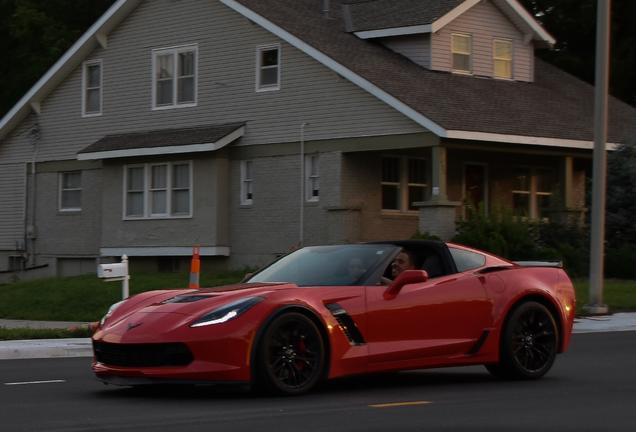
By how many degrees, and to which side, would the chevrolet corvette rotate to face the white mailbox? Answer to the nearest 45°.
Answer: approximately 90° to its right

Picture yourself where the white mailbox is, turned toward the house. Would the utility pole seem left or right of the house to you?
right

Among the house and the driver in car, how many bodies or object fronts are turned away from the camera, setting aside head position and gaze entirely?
0

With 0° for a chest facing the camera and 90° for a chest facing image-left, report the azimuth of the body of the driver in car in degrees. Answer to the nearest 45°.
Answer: approximately 45°

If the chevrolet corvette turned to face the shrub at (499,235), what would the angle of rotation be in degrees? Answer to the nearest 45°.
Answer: approximately 135° to its right

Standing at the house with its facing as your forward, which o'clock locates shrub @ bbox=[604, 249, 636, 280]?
The shrub is roughly at 11 o'clock from the house.

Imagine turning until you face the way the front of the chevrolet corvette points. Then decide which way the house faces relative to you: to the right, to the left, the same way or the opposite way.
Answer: to the left

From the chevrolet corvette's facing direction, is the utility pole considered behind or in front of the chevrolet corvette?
behind

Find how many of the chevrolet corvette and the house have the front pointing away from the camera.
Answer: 0

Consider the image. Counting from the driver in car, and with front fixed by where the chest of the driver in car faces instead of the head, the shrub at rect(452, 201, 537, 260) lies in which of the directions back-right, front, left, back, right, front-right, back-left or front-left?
back-right

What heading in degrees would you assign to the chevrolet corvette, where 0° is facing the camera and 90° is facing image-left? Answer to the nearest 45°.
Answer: approximately 45°

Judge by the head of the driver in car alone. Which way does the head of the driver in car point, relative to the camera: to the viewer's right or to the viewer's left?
to the viewer's left

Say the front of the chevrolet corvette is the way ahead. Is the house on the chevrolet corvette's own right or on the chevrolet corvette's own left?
on the chevrolet corvette's own right
